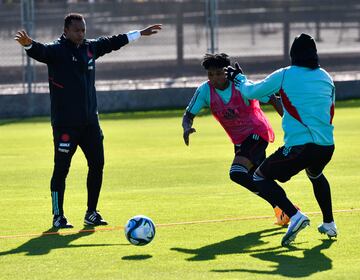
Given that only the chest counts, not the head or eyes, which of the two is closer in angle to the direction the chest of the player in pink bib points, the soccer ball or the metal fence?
the soccer ball

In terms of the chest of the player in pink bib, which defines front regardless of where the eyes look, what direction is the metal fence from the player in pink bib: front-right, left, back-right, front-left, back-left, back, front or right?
back-right

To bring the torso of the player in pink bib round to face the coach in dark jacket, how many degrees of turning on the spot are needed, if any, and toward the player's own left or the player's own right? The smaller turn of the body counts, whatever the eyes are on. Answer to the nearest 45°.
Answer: approximately 45° to the player's own right

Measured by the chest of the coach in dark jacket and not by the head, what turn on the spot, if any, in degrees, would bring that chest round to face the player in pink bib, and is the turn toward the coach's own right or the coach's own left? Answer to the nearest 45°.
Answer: approximately 45° to the coach's own left

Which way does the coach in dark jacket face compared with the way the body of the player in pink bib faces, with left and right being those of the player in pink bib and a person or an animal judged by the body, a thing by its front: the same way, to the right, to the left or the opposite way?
to the left

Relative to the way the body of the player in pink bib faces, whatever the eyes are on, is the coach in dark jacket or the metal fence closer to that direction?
the coach in dark jacket

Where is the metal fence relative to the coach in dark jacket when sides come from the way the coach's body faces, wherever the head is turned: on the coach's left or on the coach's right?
on the coach's left

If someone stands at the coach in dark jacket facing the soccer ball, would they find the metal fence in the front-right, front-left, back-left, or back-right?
back-left

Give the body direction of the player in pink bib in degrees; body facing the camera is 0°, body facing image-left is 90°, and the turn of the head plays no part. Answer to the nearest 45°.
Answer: approximately 45°

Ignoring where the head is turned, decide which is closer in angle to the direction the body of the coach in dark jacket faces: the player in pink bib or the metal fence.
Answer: the player in pink bib

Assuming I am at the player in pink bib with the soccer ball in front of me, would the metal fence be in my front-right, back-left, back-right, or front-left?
back-right

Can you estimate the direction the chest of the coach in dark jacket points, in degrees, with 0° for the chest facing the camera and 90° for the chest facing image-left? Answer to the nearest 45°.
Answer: approximately 315°
